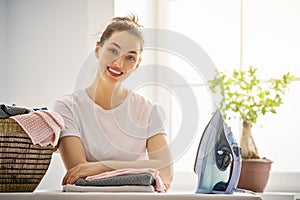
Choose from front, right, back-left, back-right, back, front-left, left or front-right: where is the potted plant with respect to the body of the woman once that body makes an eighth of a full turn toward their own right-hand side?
back

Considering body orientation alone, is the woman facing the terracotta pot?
no

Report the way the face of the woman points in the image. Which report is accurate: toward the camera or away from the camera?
toward the camera

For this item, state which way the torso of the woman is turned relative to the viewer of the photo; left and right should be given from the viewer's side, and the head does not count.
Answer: facing the viewer

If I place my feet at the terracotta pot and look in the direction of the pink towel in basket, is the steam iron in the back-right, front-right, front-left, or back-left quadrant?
front-left
